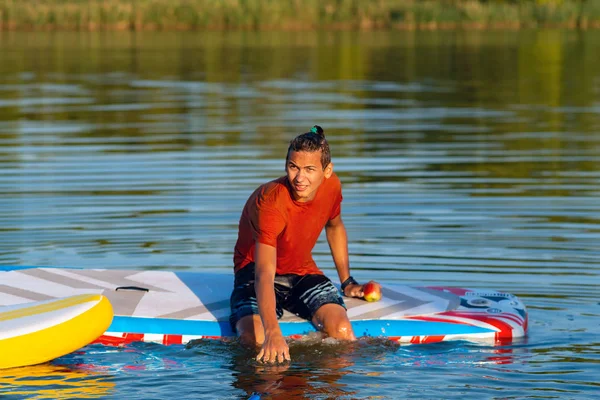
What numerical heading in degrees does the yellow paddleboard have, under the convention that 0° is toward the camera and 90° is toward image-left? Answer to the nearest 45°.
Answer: approximately 270°

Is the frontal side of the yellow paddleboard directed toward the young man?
yes
